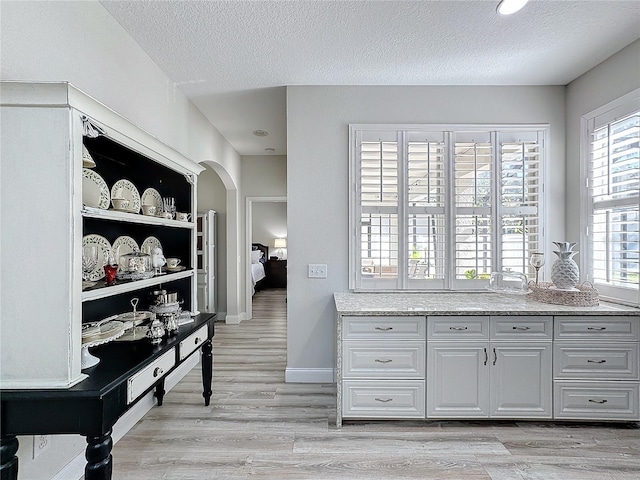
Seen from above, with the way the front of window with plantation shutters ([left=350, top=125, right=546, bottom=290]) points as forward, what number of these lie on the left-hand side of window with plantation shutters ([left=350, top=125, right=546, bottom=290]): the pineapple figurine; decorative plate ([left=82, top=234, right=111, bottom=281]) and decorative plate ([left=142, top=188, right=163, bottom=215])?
1

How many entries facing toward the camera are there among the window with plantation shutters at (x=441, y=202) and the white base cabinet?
2

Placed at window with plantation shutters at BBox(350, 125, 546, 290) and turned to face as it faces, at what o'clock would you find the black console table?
The black console table is roughly at 1 o'clock from the window with plantation shutters.

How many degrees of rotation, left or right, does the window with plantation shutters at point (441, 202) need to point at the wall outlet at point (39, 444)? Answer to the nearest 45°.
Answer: approximately 45° to its right

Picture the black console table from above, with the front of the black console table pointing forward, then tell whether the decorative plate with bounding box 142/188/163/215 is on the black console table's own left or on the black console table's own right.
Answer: on the black console table's own left

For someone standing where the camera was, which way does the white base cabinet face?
facing the viewer

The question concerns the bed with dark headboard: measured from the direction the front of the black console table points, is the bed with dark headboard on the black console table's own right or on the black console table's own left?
on the black console table's own left

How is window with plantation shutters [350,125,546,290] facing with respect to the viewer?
toward the camera

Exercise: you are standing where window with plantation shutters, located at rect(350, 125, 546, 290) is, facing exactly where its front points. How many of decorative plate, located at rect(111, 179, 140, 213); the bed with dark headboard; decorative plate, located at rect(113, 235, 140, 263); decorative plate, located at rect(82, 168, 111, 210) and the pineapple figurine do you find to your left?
1

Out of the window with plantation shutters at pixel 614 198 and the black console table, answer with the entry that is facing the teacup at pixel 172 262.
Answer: the window with plantation shutters

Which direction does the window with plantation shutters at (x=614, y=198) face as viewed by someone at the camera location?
facing the viewer and to the left of the viewer

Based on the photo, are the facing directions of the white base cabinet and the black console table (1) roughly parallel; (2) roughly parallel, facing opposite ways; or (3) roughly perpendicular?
roughly perpendicular

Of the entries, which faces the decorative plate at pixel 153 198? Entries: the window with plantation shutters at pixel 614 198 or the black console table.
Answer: the window with plantation shutters

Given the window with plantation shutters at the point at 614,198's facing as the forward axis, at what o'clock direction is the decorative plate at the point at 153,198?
The decorative plate is roughly at 12 o'clock from the window with plantation shutters.

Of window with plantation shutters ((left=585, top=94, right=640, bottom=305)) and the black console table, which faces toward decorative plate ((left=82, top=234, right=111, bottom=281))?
the window with plantation shutters

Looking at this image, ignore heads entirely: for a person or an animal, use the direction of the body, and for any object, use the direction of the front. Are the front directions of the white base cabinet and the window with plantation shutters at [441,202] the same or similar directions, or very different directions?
same or similar directions

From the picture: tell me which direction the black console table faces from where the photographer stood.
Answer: facing the viewer and to the right of the viewer
